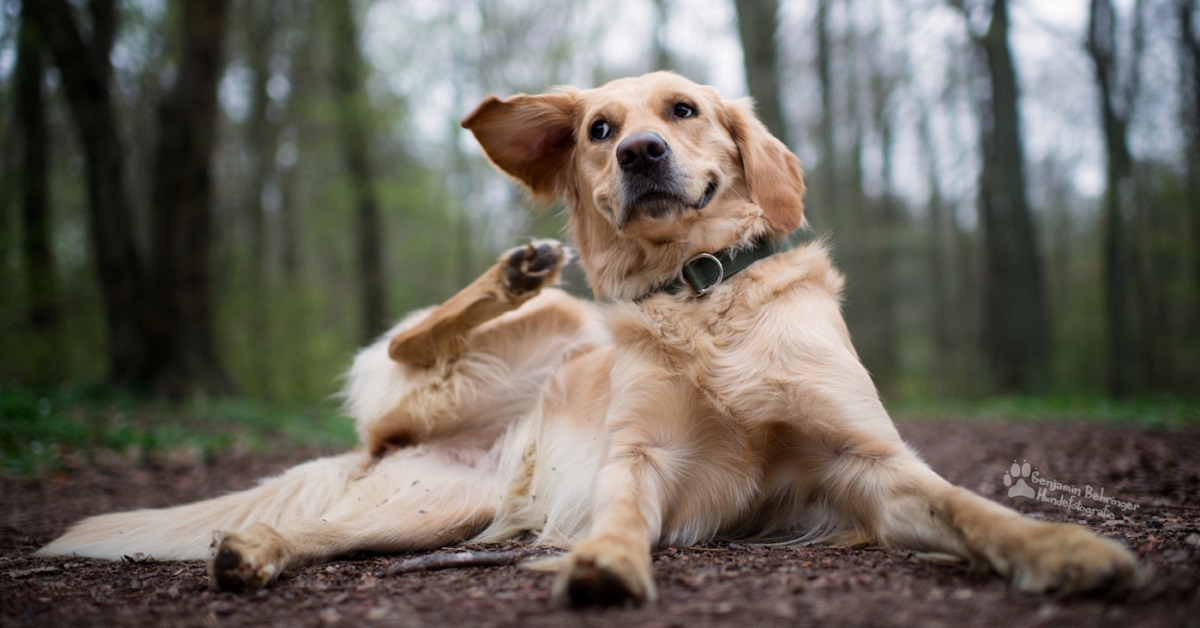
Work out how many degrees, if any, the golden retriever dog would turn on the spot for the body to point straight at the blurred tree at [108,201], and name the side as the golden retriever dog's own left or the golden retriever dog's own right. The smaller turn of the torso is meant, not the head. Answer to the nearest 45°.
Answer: approximately 180°

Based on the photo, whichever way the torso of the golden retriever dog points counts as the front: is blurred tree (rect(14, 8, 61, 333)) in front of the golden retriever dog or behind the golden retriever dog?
behind

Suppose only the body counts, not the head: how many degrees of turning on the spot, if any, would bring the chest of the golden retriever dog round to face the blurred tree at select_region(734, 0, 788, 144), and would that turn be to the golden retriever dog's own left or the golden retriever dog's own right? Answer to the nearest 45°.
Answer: approximately 135° to the golden retriever dog's own left

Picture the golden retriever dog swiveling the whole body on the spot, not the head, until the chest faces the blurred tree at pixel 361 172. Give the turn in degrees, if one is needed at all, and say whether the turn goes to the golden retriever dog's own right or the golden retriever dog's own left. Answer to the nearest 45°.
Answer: approximately 135° to the golden retriever dog's own left

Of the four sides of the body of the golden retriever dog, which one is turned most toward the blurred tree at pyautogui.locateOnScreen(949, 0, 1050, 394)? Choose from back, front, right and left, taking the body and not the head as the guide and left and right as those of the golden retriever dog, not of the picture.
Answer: left

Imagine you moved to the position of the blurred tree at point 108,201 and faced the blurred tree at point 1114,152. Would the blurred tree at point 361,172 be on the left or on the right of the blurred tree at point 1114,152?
left

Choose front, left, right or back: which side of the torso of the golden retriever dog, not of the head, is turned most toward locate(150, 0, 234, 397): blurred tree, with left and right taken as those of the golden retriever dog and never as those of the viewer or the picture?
back

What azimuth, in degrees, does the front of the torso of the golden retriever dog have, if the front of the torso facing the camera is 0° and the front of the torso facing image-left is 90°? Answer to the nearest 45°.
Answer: approximately 315°

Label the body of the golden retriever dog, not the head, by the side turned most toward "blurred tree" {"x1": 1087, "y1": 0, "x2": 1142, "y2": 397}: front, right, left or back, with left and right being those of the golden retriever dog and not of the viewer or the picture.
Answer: left
